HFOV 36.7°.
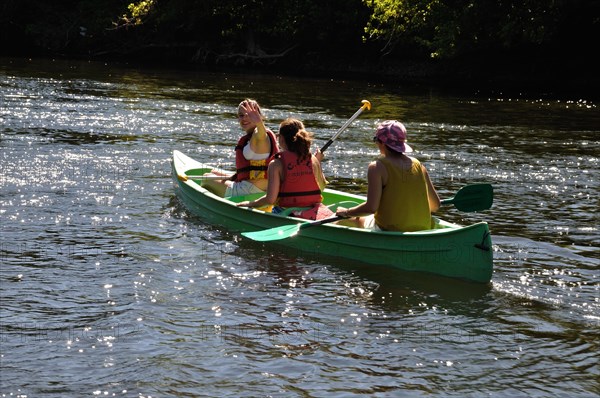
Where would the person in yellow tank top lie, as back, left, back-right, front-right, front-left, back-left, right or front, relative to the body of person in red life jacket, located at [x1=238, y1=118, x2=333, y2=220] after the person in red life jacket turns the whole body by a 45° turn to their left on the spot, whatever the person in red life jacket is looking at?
back-left

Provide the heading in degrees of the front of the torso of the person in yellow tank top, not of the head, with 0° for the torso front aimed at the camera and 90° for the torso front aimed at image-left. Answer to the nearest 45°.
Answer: approximately 135°

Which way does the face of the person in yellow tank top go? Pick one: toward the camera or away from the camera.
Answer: away from the camera

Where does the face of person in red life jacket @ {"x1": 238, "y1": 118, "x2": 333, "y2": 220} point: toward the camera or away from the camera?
away from the camera

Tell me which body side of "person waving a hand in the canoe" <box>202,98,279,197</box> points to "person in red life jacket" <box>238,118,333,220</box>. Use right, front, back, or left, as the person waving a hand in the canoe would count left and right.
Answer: left

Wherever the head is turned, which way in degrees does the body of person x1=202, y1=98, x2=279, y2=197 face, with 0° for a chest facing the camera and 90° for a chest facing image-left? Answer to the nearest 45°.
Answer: approximately 90°

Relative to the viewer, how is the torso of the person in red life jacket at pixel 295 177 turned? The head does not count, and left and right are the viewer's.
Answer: facing away from the viewer and to the left of the viewer

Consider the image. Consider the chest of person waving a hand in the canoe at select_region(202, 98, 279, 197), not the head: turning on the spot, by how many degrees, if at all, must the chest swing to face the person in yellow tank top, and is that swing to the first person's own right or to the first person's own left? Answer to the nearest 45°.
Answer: approximately 135° to the first person's own left
